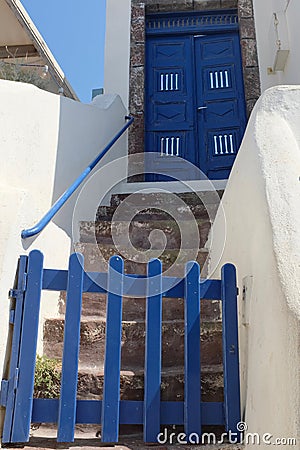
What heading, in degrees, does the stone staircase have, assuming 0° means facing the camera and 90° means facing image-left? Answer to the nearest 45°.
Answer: approximately 0°

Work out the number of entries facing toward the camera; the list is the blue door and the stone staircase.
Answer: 2

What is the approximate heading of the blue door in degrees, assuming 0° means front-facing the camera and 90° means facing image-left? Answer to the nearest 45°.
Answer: approximately 0°
